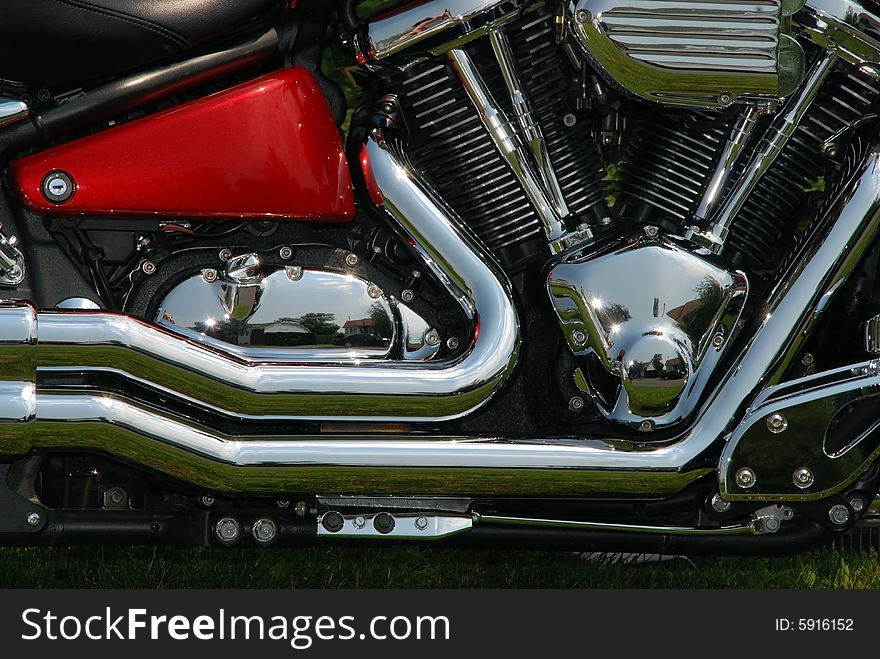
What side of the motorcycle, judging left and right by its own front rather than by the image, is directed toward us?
right
